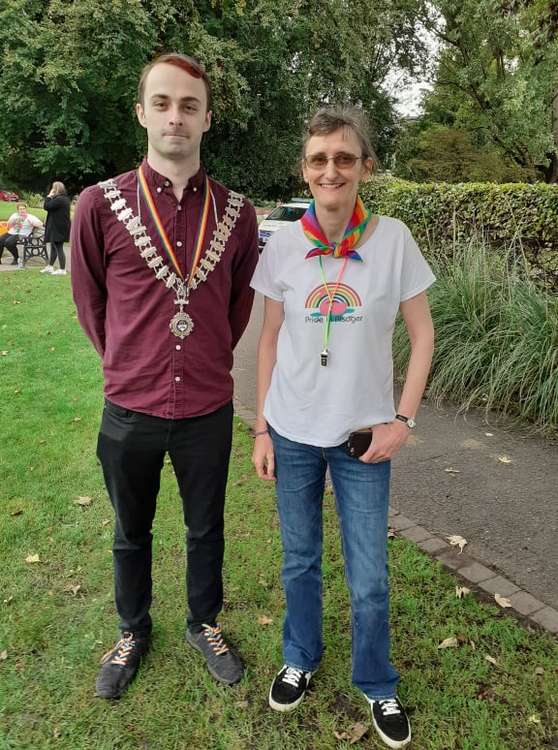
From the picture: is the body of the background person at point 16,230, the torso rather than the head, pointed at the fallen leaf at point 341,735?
yes

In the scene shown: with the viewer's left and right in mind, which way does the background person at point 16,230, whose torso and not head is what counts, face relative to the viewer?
facing the viewer

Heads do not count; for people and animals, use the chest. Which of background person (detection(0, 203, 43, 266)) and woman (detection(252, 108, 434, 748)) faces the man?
the background person

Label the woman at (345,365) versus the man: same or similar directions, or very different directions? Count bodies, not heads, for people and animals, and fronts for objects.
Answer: same or similar directions

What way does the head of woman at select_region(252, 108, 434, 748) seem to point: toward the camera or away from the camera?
toward the camera

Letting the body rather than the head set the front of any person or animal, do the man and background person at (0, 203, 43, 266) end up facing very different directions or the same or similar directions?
same or similar directions

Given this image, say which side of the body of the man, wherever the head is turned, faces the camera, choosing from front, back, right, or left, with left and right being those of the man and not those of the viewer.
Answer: front

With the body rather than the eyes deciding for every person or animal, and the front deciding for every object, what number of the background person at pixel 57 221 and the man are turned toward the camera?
1

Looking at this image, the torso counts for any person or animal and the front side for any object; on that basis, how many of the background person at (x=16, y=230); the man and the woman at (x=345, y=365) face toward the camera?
3

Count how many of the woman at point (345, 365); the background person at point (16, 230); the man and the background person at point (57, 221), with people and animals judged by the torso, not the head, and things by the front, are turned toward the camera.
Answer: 3

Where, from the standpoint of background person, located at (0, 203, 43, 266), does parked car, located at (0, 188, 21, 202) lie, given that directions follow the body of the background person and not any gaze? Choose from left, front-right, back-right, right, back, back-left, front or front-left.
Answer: back

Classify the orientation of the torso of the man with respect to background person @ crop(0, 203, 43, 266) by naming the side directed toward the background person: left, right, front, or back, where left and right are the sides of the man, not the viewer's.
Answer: back

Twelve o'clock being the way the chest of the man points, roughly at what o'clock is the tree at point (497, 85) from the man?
The tree is roughly at 7 o'clock from the man.
